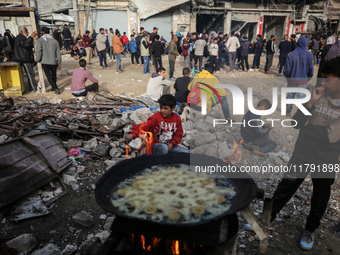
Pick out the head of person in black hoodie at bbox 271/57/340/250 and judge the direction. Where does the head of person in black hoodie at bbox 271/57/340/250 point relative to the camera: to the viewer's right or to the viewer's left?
to the viewer's left

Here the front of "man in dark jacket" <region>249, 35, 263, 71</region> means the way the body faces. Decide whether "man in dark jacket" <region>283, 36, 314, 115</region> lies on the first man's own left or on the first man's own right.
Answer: on the first man's own left
